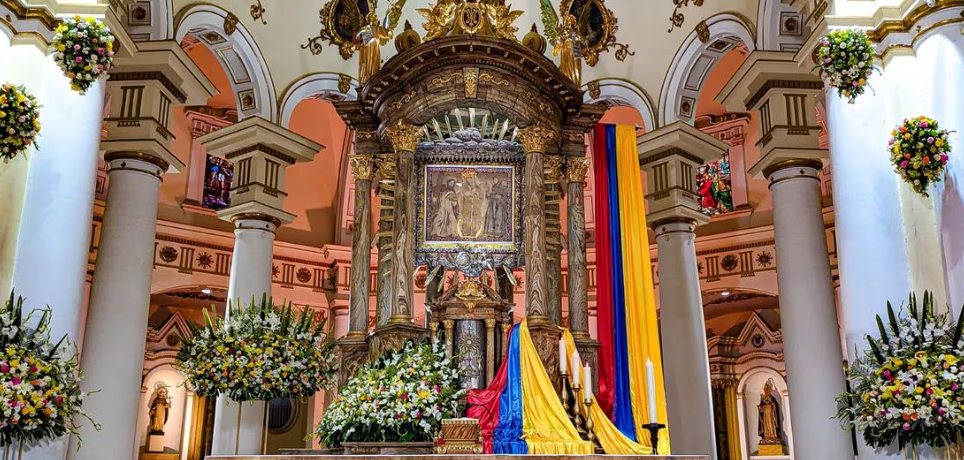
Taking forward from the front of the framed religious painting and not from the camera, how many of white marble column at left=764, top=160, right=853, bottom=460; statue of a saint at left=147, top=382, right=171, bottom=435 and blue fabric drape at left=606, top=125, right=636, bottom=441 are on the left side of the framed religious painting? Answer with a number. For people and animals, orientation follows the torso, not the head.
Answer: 2

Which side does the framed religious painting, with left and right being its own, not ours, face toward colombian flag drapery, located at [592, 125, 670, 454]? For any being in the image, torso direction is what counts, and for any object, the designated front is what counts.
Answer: left

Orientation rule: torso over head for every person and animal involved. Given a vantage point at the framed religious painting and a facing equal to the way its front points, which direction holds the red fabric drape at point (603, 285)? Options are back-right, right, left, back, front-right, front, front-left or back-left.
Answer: left

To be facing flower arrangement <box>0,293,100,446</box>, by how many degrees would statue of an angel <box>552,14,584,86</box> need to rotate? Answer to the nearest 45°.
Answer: approximately 45° to its right

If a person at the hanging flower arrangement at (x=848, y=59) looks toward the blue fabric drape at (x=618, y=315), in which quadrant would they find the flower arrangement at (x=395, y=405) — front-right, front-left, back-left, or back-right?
front-left

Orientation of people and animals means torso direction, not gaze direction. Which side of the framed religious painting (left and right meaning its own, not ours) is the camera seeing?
front

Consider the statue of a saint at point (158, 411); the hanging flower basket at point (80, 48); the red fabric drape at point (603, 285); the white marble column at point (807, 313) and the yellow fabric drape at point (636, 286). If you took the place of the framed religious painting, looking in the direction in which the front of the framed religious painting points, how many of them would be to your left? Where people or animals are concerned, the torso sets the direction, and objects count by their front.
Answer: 3

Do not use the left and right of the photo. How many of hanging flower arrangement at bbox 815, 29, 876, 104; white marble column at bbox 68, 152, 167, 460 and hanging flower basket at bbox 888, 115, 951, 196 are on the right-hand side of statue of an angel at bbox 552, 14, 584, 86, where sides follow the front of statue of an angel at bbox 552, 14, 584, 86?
1

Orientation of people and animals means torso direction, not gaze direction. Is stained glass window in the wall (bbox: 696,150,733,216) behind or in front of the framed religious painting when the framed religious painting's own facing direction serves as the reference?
behind

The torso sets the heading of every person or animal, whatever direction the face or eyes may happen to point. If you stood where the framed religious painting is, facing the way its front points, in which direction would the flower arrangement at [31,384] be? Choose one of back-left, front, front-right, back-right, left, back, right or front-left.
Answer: front-right

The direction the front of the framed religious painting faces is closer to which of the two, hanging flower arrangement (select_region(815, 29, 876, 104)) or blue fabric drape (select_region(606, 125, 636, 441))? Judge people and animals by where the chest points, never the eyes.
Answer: the hanging flower arrangement

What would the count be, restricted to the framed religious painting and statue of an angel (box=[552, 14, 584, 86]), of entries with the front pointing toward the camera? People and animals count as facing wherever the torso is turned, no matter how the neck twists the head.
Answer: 2

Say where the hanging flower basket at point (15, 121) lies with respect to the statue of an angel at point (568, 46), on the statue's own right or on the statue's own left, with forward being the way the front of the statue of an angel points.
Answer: on the statue's own right

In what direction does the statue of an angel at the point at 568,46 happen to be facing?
toward the camera

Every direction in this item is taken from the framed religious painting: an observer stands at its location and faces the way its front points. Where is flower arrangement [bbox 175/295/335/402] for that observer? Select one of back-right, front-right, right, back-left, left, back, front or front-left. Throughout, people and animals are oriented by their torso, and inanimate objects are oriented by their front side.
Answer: right

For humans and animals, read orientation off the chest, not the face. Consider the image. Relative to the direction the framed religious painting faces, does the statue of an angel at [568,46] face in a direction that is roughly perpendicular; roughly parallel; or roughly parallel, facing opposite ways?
roughly parallel
